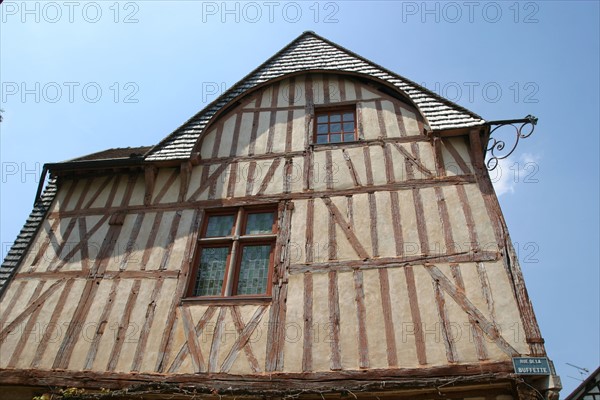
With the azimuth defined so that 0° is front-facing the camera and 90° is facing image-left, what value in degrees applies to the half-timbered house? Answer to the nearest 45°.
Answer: approximately 0°
